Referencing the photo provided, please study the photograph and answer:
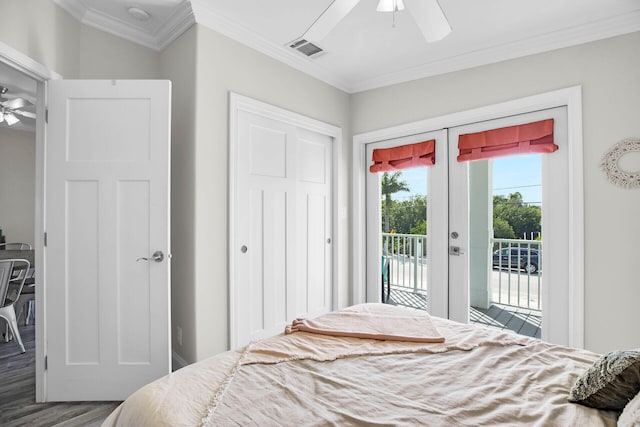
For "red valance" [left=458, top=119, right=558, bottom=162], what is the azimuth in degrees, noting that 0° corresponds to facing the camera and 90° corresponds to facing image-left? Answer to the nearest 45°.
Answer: approximately 45°

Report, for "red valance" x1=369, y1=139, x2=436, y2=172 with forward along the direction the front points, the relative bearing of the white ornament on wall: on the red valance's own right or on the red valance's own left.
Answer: on the red valance's own left

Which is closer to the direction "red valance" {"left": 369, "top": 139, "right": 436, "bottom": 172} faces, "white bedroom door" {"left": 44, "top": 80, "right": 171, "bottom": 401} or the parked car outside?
the white bedroom door

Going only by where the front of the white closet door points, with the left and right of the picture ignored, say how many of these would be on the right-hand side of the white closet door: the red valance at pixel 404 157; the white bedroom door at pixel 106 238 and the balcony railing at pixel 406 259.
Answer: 1

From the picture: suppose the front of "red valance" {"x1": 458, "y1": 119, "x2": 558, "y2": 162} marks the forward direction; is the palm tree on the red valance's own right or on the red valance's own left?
on the red valance's own right

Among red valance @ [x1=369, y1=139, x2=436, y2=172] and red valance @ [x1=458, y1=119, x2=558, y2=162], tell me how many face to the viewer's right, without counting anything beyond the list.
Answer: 0

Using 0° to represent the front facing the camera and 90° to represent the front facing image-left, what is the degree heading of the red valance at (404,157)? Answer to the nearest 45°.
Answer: approximately 45°
